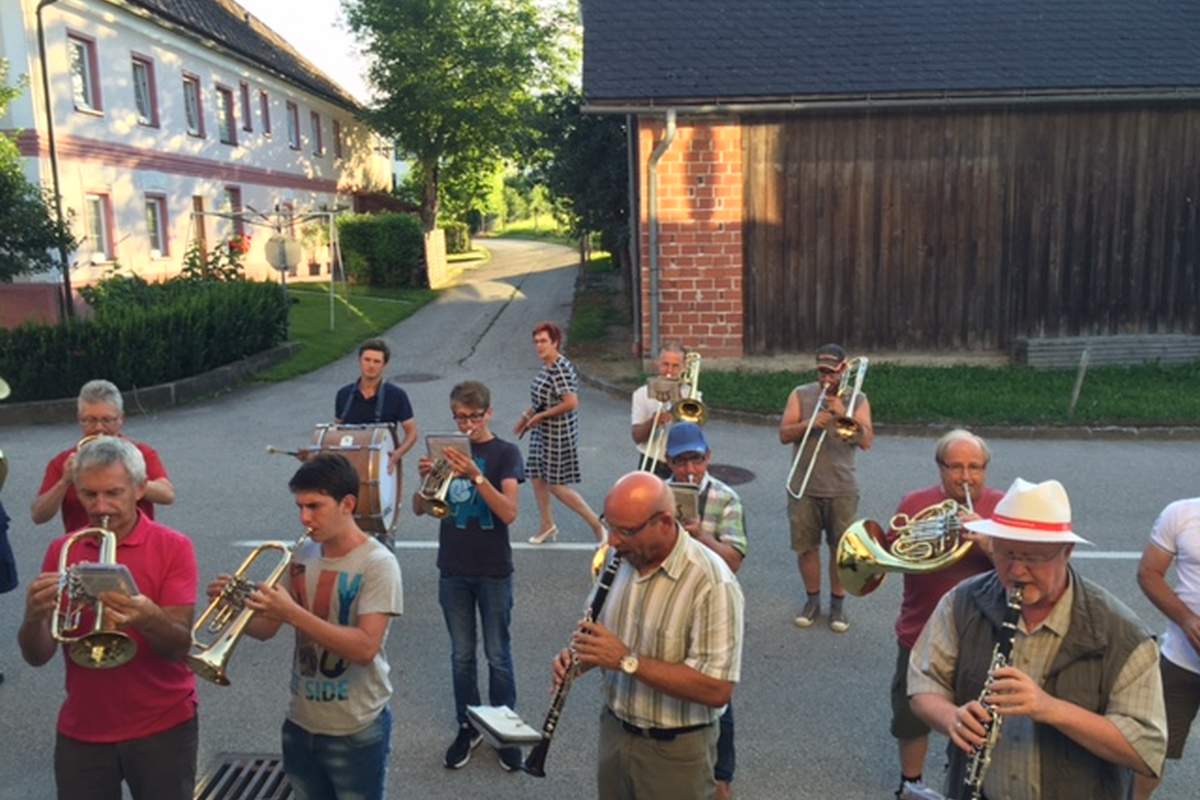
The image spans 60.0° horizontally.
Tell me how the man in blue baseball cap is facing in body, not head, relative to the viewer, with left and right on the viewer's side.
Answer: facing the viewer and to the left of the viewer

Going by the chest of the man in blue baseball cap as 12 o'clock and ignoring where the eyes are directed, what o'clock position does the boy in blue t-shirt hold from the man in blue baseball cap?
The boy in blue t-shirt is roughly at 2 o'clock from the man in blue baseball cap.

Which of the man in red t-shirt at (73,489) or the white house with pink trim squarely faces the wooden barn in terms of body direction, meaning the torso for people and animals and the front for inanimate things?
the white house with pink trim

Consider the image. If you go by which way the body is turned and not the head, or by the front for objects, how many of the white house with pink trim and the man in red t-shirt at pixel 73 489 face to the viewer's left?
0

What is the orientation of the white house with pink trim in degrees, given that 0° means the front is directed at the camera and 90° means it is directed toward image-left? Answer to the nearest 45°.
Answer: approximately 315°

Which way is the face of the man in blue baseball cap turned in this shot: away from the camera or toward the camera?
toward the camera

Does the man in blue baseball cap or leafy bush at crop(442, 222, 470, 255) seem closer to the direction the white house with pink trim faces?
the man in blue baseball cap

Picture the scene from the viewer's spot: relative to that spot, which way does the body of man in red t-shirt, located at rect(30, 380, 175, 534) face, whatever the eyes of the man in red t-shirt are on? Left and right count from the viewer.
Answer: facing the viewer

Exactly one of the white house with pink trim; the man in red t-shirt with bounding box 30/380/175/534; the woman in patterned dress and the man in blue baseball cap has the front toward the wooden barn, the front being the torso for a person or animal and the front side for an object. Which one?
the white house with pink trim

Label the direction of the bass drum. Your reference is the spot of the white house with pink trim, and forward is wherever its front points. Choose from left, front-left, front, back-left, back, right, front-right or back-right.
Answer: front-right
